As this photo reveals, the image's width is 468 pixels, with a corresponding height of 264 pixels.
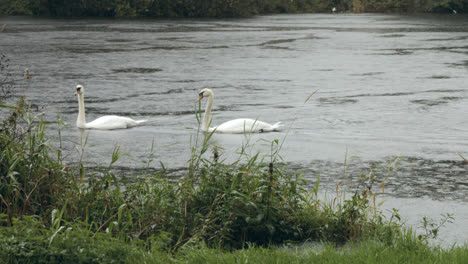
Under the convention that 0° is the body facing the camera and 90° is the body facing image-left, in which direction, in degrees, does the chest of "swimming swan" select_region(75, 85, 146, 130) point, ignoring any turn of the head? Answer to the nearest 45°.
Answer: approximately 90°
